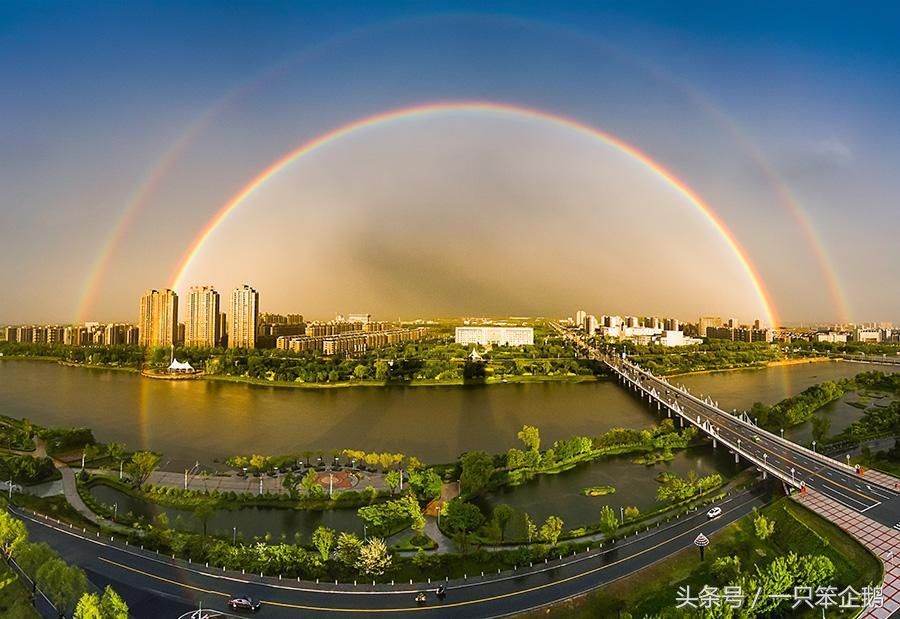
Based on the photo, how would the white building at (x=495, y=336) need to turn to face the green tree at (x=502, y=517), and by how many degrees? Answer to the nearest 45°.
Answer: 0° — it already faces it

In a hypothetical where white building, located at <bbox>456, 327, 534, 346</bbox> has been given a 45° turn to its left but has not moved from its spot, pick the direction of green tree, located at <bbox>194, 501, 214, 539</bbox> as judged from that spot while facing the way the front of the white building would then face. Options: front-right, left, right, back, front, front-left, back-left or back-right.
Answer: front-right

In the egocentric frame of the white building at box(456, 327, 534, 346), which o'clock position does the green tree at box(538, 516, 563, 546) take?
The green tree is roughly at 12 o'clock from the white building.

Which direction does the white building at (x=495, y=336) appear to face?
toward the camera

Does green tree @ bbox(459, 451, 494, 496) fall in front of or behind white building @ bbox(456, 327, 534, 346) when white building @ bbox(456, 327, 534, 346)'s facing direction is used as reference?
in front

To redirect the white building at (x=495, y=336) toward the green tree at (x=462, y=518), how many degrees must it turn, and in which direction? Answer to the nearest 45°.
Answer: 0° — it already faces it

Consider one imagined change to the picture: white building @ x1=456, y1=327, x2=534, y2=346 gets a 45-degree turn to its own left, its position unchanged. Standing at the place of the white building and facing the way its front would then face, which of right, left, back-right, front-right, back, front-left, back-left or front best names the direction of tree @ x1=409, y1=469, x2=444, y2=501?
front-right

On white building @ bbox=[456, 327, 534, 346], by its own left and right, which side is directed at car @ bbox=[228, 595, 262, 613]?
front

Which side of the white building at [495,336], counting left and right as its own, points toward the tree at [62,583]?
front

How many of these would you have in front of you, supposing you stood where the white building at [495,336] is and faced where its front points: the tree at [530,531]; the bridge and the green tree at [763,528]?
3

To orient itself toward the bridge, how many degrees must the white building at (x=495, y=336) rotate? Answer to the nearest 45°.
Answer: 0° — it already faces it

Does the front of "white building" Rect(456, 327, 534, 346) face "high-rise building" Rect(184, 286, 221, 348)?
no

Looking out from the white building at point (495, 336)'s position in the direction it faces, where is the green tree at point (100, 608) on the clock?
The green tree is roughly at 12 o'clock from the white building.

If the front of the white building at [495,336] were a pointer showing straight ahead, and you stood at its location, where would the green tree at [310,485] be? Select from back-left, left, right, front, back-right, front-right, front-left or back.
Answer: front

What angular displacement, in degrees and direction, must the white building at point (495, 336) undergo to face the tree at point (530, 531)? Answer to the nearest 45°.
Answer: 0° — it already faces it
